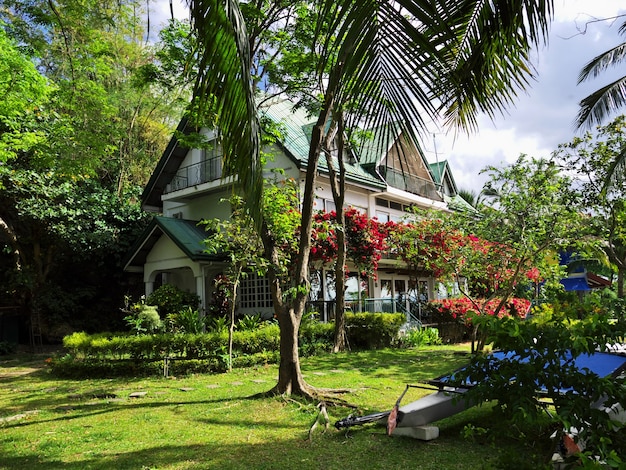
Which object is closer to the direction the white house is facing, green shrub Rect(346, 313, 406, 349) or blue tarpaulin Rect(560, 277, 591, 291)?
the green shrub

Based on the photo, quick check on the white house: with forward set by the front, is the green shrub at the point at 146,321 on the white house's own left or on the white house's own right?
on the white house's own right

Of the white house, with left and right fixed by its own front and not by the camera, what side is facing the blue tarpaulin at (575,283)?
left

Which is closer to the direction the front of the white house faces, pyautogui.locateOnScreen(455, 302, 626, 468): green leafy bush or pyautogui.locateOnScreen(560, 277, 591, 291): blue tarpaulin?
the green leafy bush

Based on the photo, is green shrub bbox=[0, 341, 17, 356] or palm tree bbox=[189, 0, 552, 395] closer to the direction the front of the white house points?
the palm tree

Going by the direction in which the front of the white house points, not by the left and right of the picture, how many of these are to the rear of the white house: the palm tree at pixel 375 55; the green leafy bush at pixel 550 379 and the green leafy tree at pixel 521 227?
0

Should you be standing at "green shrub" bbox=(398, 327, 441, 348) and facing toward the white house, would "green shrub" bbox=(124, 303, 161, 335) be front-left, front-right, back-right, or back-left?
front-left

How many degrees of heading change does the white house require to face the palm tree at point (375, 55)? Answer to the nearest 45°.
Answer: approximately 45° to its right

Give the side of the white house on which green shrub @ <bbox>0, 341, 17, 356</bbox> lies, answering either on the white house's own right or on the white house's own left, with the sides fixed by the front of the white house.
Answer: on the white house's own right

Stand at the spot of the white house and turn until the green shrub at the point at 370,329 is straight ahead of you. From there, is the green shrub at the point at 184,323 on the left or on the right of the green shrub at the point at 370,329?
right

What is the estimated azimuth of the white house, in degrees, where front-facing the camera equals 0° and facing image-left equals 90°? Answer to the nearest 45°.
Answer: approximately 315°

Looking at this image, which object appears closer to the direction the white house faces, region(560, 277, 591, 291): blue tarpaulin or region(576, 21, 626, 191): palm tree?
the palm tree

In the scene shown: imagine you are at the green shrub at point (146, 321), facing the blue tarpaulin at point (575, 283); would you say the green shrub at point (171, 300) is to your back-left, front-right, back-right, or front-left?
front-left

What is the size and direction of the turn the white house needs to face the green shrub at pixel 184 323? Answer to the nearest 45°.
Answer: approximately 45° to its right

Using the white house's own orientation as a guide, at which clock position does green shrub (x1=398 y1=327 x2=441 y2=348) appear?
The green shrub is roughly at 11 o'clock from the white house.
